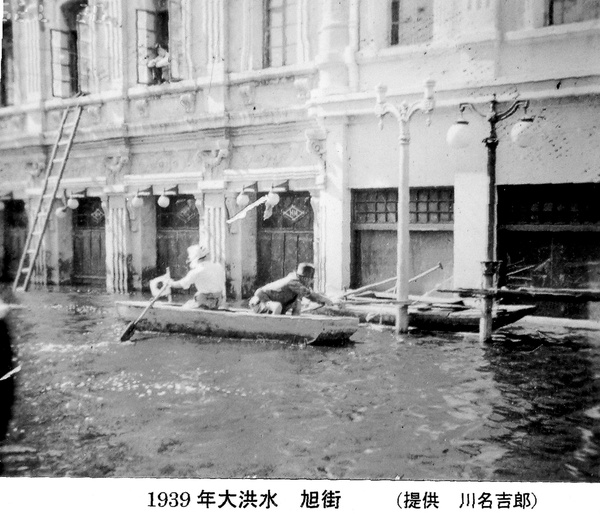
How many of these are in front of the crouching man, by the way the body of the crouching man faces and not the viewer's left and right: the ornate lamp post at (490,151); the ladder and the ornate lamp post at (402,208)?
2

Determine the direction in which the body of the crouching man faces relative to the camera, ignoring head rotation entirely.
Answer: to the viewer's right

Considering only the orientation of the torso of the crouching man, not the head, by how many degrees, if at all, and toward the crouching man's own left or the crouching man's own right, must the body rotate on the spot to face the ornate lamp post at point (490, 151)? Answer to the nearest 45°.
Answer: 0° — they already face it

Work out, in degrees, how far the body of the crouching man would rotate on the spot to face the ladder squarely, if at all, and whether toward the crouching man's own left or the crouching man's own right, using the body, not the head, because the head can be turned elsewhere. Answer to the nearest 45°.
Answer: approximately 180°

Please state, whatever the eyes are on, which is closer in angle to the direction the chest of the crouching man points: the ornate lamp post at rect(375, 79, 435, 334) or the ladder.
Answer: the ornate lamp post

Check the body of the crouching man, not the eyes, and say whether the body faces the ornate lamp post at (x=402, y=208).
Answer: yes

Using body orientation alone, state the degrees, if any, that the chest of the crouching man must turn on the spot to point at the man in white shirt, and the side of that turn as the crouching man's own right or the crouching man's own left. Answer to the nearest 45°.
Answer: approximately 180°
